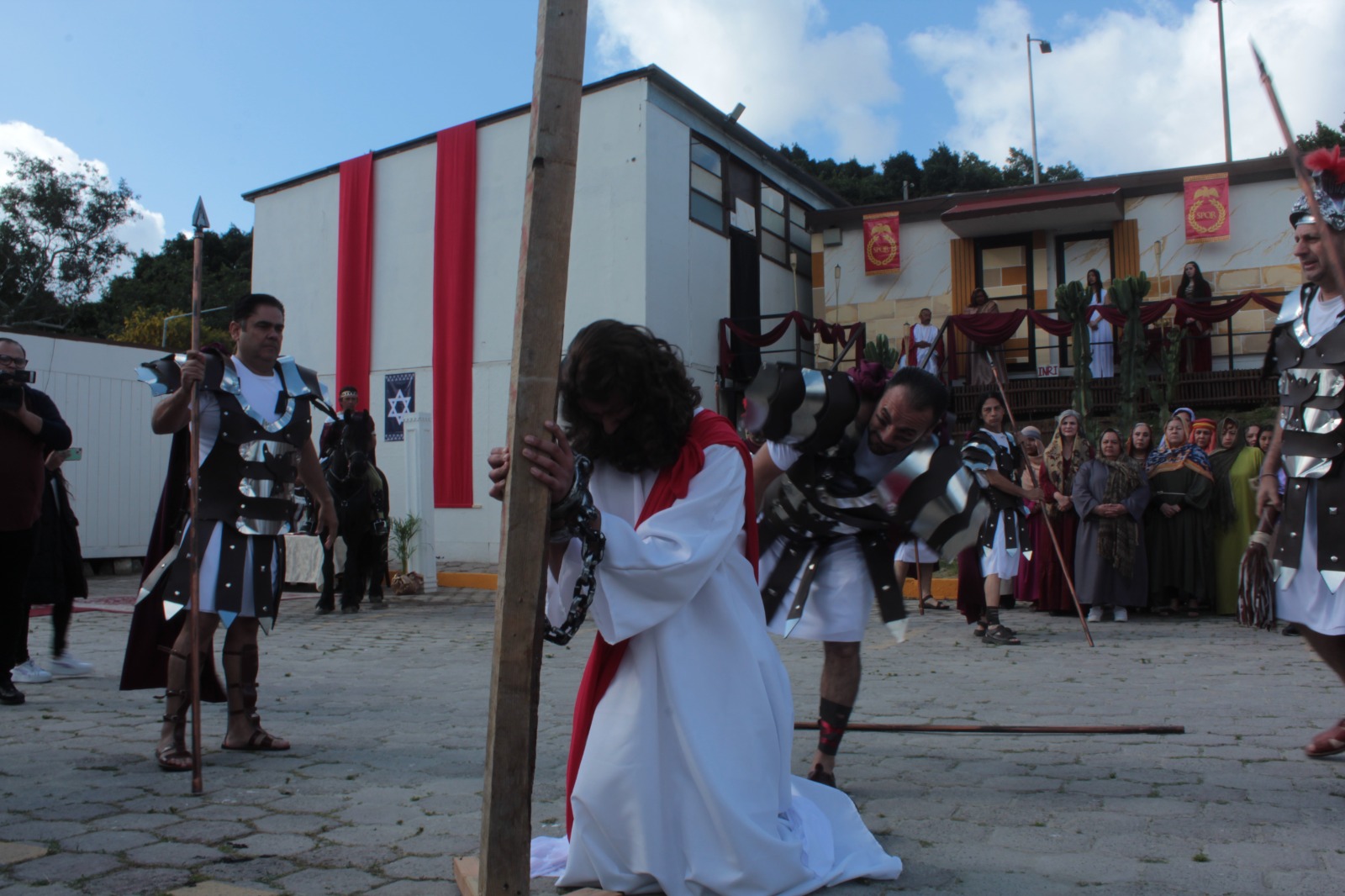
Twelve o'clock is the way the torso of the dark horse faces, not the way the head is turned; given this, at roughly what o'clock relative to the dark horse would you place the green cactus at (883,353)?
The green cactus is roughly at 8 o'clock from the dark horse.

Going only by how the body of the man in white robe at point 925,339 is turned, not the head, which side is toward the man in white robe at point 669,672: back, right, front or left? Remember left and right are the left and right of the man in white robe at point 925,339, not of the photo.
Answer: front

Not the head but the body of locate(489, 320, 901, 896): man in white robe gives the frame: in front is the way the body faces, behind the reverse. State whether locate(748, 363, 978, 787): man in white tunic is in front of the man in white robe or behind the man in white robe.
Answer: behind

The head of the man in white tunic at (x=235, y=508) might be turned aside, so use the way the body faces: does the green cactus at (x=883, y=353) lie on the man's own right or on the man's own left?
on the man's own left

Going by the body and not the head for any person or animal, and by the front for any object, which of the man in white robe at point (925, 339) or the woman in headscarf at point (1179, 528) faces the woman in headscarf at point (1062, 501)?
the man in white robe

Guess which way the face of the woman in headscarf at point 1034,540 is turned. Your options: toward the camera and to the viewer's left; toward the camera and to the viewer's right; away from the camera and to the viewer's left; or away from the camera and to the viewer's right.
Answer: toward the camera and to the viewer's left
